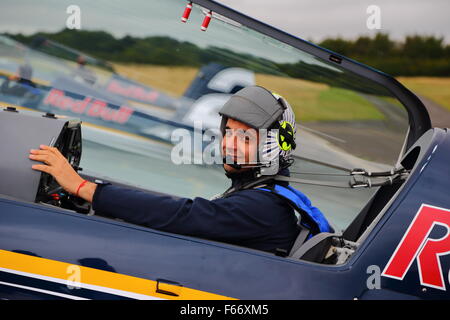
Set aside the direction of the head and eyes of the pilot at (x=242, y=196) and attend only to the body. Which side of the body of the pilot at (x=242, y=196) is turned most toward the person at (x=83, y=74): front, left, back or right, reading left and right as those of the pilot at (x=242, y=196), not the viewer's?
right

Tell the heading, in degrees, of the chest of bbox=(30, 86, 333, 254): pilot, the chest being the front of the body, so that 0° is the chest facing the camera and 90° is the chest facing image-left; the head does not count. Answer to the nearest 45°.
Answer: approximately 90°

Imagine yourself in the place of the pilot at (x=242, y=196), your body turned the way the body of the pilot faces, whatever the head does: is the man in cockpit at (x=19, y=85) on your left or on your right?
on your right
